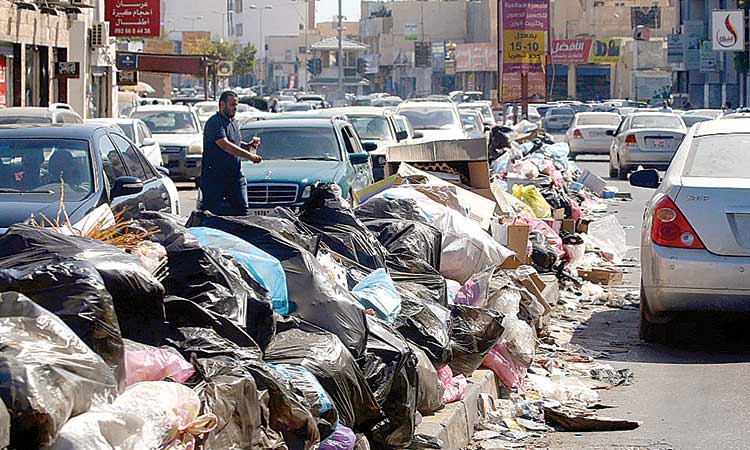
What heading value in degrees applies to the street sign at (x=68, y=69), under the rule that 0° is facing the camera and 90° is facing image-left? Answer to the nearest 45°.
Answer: approximately 0°

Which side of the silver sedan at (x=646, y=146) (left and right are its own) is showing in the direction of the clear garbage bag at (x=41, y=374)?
back

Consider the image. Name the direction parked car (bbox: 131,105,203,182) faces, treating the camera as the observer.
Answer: facing the viewer

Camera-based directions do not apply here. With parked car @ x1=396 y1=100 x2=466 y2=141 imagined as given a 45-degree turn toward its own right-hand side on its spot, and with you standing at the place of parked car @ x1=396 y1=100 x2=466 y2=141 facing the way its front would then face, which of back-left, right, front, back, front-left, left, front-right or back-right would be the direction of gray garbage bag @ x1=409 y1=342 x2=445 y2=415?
front-left

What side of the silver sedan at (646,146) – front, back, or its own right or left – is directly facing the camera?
back

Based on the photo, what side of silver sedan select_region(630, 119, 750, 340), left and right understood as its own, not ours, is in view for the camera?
back

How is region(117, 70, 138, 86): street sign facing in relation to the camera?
toward the camera

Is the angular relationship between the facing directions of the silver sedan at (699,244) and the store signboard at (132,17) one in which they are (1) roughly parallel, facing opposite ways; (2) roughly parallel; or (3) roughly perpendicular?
roughly parallel, facing opposite ways

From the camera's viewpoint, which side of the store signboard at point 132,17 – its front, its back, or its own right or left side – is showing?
front

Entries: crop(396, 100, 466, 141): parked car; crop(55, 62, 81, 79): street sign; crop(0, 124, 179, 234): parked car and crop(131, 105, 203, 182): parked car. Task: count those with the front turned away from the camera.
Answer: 0

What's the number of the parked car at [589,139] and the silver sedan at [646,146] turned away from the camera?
2

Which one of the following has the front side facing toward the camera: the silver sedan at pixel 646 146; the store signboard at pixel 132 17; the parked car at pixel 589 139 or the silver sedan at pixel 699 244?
the store signboard

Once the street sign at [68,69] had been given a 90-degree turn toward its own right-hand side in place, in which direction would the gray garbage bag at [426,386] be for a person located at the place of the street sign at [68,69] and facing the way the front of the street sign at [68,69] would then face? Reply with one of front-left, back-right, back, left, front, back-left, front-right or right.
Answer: left

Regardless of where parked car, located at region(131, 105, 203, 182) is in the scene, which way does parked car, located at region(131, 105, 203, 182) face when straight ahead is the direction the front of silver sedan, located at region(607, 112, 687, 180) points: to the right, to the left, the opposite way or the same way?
the opposite way

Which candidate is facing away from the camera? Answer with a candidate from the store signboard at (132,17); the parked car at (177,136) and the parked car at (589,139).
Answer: the parked car at (589,139)

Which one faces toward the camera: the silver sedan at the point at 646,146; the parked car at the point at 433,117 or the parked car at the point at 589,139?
the parked car at the point at 433,117

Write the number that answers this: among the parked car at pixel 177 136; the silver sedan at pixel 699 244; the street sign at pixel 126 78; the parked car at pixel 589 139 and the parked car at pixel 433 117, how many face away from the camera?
2

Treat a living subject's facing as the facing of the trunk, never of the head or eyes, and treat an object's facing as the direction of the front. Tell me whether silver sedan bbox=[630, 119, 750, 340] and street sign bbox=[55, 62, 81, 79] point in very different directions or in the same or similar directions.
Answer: very different directions

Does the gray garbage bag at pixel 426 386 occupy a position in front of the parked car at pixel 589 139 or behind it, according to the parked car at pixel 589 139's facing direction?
behind
